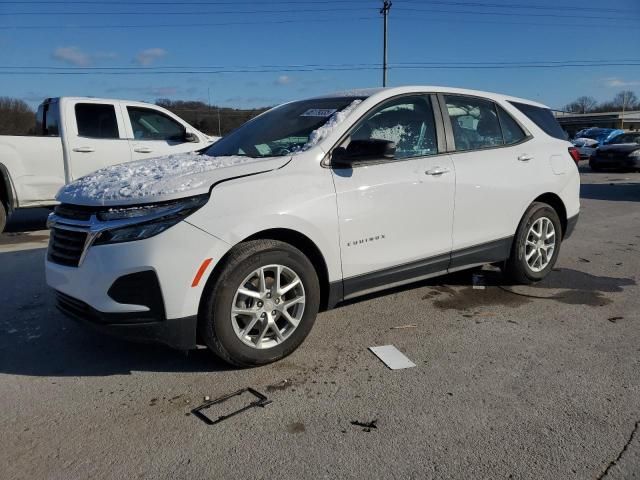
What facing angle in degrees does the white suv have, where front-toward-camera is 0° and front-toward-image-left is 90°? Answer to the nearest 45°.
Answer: approximately 45°

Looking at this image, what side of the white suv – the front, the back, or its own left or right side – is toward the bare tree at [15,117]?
right

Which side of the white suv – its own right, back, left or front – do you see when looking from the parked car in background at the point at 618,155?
back

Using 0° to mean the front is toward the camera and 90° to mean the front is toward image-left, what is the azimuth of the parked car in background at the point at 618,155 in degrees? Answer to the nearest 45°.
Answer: approximately 45°

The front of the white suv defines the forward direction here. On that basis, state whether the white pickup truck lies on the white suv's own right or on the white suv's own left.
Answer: on the white suv's own right

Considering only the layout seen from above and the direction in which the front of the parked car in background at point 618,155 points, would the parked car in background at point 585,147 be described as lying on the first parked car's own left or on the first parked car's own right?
on the first parked car's own right

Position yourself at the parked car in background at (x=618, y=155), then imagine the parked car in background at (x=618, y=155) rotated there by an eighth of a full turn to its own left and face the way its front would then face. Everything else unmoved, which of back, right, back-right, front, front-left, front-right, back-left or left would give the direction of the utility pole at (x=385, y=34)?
back-right
